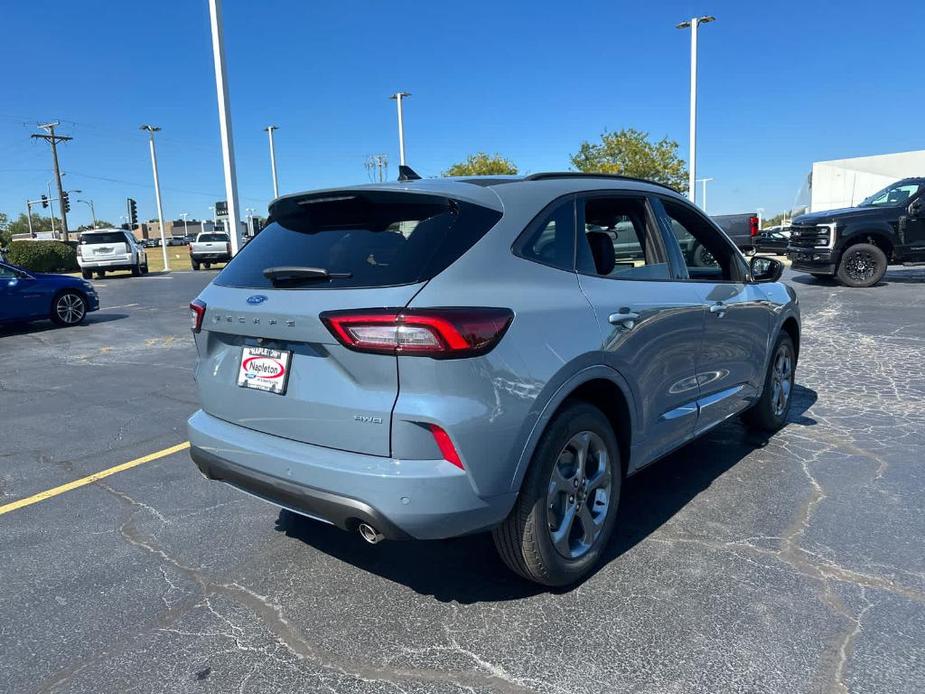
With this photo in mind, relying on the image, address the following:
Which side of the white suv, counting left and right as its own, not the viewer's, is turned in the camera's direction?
back

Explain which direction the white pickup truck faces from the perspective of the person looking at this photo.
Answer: facing away from the viewer

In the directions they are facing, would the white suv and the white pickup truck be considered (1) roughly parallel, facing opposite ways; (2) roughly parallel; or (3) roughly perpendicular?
roughly parallel

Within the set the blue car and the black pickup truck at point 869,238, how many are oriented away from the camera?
0

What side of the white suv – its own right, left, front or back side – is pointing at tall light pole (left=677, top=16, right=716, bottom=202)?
right

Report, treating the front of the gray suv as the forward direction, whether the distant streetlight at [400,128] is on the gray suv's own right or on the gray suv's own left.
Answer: on the gray suv's own left

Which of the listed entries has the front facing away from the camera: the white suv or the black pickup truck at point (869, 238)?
the white suv

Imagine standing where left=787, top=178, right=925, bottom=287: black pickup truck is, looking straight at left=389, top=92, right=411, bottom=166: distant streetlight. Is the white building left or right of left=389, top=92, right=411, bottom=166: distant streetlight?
right

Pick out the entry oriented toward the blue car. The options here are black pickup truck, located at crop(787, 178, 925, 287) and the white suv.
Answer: the black pickup truck

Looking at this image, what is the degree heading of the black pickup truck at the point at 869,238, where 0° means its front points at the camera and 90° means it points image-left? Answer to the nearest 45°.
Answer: approximately 45°

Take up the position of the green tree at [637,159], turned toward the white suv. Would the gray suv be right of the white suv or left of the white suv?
left

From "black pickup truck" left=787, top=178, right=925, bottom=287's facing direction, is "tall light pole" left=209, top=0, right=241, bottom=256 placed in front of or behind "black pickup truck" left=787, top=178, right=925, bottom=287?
in front

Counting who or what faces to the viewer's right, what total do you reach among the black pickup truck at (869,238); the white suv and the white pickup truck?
0

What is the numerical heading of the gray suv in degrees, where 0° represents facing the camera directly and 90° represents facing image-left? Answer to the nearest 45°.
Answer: approximately 225°

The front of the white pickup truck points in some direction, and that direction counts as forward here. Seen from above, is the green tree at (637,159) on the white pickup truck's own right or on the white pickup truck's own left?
on the white pickup truck's own right
